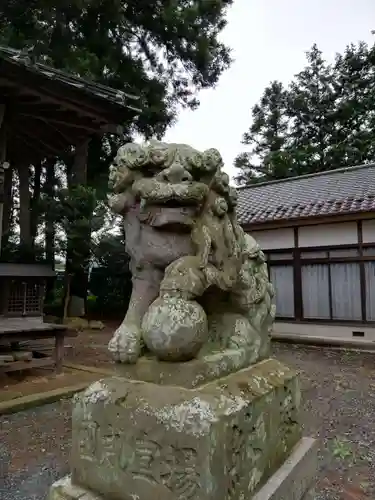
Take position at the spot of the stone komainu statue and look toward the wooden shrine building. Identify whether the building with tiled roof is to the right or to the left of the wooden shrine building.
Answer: right

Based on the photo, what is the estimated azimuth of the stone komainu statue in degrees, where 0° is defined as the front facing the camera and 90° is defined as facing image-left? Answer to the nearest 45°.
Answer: approximately 45°

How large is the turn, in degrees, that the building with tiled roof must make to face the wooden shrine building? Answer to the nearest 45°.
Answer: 0° — it already faces it

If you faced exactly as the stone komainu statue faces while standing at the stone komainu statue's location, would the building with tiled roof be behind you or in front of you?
behind

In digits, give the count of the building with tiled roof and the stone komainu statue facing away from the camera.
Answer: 0

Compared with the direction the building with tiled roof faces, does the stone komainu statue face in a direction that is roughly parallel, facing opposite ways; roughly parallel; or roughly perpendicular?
roughly parallel

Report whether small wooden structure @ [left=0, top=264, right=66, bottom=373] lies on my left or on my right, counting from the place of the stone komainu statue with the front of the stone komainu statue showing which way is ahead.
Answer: on my right

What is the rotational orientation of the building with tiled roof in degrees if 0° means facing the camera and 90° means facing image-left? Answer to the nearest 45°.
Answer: approximately 45°

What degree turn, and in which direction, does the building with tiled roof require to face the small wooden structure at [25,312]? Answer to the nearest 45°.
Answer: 0° — it already faces it

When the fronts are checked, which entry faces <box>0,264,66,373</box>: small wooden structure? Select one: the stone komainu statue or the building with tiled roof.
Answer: the building with tiled roof

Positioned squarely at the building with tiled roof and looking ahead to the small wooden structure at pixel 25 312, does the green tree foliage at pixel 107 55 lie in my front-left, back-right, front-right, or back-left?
front-right

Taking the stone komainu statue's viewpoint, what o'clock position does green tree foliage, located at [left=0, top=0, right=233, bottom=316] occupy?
The green tree foliage is roughly at 4 o'clock from the stone komainu statue.

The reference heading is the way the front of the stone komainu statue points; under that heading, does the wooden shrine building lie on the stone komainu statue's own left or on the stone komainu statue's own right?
on the stone komainu statue's own right
